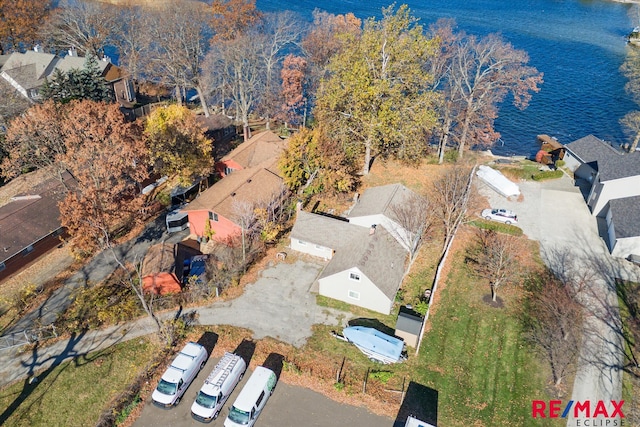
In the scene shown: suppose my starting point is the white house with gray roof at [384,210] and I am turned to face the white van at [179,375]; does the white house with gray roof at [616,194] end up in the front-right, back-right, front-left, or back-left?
back-left

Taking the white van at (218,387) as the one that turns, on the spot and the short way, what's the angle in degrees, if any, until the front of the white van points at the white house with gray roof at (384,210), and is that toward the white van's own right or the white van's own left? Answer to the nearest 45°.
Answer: approximately 180°

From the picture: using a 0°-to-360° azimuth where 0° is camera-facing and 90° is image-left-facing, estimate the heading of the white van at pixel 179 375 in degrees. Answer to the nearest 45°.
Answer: approximately 45°

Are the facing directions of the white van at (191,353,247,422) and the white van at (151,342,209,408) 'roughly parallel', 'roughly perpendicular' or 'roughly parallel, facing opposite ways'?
roughly parallel

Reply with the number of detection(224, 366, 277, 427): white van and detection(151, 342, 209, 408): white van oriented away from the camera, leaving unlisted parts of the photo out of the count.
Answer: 0

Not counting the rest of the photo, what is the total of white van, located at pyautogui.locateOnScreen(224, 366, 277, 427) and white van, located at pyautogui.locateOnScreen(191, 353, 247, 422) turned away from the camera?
0

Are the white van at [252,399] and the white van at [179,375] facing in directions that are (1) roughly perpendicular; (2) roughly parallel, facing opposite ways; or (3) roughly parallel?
roughly parallel

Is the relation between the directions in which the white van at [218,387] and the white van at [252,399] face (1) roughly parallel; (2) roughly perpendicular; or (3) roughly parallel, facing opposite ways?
roughly parallel

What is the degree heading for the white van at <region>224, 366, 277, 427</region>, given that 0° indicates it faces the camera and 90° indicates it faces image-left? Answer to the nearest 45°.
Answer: approximately 45°

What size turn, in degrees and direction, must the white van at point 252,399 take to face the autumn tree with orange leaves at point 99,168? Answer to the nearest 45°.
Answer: approximately 90° to its right

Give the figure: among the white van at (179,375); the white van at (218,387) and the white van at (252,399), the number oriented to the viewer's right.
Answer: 0
